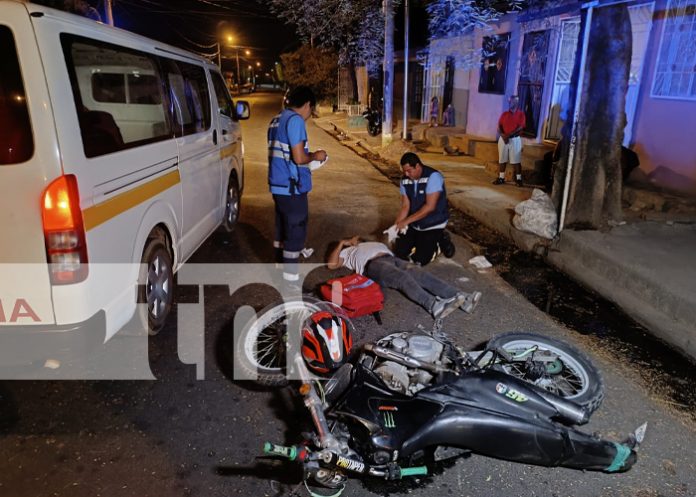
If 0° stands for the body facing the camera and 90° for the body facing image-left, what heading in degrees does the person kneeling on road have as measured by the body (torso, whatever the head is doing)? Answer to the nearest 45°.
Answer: approximately 45°

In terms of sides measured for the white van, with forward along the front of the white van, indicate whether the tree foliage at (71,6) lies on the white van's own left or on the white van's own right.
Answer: on the white van's own left

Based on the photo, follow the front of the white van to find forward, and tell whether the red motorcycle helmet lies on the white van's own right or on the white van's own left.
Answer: on the white van's own right

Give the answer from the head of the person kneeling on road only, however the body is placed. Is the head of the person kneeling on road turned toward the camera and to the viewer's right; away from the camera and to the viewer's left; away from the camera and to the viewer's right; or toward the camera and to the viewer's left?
toward the camera and to the viewer's left

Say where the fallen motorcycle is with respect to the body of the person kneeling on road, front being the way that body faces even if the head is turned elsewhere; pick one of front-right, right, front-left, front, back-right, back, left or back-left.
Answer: front-left

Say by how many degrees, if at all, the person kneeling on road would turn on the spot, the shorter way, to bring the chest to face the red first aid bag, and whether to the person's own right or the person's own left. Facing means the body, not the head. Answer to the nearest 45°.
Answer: approximately 45° to the person's own left

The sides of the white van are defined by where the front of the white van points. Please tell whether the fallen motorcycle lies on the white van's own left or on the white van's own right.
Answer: on the white van's own right

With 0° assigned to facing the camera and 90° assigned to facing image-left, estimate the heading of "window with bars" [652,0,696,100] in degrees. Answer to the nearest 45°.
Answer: approximately 45°

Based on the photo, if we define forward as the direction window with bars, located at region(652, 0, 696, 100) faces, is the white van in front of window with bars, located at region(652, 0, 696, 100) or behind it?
in front

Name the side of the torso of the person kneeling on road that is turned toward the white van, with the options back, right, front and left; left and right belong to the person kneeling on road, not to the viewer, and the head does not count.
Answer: front

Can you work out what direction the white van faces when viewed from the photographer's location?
facing away from the viewer and to the right of the viewer

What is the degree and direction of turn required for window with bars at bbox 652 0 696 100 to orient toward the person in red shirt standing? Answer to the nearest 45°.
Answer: approximately 45° to its right

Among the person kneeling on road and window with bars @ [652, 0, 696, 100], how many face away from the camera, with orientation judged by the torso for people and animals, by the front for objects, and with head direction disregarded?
0
